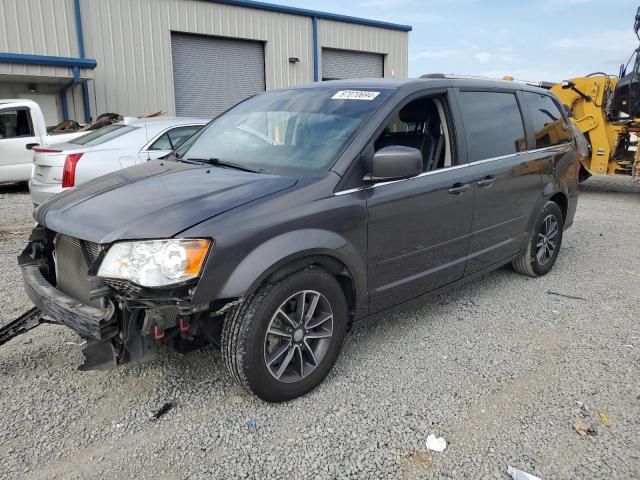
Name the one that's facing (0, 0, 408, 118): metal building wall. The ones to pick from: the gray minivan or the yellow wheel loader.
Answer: the yellow wheel loader

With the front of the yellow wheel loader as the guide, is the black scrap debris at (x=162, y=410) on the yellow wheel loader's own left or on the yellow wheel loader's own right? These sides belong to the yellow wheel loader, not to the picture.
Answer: on the yellow wheel loader's own left

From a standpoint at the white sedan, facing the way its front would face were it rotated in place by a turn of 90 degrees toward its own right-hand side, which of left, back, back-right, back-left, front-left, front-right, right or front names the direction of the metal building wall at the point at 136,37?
back-left

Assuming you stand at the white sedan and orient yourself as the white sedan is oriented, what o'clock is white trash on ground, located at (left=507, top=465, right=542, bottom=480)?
The white trash on ground is roughly at 4 o'clock from the white sedan.

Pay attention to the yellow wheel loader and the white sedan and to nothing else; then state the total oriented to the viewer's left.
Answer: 1

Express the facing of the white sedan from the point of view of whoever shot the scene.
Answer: facing away from the viewer and to the right of the viewer

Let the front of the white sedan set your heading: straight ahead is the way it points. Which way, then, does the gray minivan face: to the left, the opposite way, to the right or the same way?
the opposite way

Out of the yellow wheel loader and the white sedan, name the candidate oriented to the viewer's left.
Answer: the yellow wheel loader

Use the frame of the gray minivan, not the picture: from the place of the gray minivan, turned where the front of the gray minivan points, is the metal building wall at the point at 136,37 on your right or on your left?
on your right

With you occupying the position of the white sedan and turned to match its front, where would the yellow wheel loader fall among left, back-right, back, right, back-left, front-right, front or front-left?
front-right

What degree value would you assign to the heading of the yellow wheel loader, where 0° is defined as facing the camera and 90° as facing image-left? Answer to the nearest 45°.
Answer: approximately 90°
